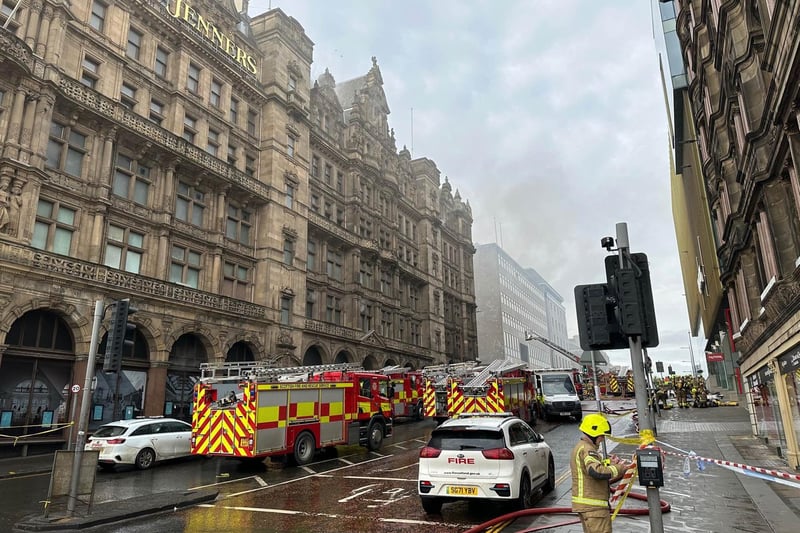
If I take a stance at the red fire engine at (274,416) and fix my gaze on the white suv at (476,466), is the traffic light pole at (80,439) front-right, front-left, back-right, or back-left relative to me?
front-right

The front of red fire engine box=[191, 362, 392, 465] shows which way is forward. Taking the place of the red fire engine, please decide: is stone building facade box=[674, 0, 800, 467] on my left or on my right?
on my right

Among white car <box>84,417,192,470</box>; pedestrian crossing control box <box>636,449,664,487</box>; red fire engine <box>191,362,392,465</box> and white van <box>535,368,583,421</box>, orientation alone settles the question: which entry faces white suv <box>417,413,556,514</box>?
the white van

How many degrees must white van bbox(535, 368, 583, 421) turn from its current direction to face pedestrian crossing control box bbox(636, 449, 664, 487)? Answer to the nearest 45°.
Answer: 0° — it already faces it

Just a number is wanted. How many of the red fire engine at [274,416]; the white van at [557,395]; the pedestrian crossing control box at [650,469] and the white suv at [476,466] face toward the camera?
2

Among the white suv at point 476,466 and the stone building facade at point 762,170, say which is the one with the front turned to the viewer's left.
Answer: the stone building facade

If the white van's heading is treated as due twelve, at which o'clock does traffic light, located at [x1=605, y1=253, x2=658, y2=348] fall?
The traffic light is roughly at 12 o'clock from the white van.

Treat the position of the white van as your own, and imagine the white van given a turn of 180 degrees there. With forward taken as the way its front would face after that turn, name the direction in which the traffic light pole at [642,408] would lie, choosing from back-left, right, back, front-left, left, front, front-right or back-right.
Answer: back

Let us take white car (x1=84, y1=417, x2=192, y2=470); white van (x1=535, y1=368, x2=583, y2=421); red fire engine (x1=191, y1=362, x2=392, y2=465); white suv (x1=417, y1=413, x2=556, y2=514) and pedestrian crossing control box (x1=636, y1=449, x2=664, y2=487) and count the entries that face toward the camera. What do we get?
2

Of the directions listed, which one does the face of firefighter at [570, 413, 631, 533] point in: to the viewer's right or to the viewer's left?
to the viewer's right

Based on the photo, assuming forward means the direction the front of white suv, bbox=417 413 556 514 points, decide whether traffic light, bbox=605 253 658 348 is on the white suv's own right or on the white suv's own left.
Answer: on the white suv's own right

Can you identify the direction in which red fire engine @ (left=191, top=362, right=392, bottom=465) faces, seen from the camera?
facing away from the viewer and to the right of the viewer

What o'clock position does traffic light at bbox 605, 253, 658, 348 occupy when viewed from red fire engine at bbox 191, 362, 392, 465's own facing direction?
The traffic light is roughly at 4 o'clock from the red fire engine.

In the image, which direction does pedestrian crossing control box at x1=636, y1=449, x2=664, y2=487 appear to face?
toward the camera

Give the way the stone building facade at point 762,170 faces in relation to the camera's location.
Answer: facing to the left of the viewer

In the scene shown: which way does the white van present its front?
toward the camera

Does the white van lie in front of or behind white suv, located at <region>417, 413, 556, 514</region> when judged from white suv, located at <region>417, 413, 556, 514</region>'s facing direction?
in front

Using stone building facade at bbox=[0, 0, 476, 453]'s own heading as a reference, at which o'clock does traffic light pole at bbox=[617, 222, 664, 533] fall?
The traffic light pole is roughly at 1 o'clock from the stone building facade.

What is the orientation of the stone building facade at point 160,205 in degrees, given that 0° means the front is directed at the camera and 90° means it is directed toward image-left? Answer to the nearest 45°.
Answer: approximately 315°

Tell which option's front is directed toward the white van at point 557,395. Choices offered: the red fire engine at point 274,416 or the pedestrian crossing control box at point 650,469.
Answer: the red fire engine
